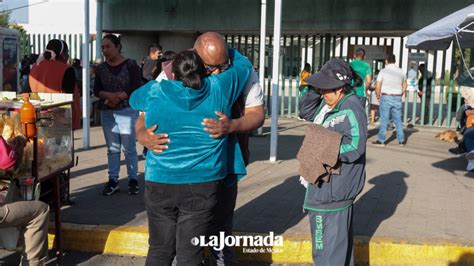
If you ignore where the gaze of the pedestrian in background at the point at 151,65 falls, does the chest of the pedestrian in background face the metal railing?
no

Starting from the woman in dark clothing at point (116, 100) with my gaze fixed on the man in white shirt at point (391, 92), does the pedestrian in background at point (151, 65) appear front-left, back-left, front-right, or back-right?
front-left

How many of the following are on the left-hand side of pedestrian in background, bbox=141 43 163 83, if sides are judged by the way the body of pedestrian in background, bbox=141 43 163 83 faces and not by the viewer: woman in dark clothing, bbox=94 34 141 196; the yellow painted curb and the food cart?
0

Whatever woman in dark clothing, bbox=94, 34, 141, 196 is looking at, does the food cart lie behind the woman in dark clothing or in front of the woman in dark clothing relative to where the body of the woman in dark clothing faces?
in front

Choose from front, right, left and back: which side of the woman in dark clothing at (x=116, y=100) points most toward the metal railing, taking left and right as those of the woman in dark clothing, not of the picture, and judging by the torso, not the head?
back

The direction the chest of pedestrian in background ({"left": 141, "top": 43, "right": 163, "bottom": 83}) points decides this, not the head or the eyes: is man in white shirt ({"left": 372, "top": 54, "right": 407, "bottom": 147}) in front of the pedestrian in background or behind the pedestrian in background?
in front

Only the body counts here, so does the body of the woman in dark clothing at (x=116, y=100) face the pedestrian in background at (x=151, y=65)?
no

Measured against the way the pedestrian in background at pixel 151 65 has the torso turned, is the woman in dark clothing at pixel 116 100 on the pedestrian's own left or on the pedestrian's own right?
on the pedestrian's own right

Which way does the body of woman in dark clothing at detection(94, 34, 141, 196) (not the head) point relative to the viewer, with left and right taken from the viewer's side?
facing the viewer and to the left of the viewer

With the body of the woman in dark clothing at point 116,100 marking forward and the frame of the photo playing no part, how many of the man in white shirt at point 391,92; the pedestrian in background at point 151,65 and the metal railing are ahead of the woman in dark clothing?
0

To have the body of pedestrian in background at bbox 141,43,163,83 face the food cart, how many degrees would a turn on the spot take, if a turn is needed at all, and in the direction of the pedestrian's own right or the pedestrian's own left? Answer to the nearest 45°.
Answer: approximately 90° to the pedestrian's own right
